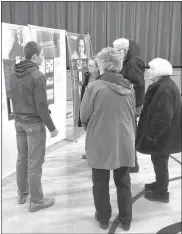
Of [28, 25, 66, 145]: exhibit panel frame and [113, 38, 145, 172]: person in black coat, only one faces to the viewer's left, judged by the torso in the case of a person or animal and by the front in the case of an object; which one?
the person in black coat

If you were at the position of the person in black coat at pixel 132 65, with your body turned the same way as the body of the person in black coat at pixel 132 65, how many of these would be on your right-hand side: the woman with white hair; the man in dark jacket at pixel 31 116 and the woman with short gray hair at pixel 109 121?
0

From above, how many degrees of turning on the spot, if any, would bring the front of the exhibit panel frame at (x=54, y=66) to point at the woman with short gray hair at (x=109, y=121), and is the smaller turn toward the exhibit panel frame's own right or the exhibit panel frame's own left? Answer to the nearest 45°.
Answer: approximately 45° to the exhibit panel frame's own right

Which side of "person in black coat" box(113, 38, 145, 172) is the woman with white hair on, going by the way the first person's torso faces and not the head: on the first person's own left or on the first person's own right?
on the first person's own left

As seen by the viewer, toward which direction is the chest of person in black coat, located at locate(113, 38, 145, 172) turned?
to the viewer's left

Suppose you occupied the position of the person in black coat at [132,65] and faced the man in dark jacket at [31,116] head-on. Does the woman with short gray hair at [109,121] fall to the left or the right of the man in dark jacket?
left

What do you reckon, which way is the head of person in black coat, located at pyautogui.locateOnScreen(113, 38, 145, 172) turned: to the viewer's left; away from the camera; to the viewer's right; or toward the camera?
to the viewer's left

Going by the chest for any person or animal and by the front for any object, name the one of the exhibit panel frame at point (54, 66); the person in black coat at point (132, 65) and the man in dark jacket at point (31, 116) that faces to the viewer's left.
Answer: the person in black coat

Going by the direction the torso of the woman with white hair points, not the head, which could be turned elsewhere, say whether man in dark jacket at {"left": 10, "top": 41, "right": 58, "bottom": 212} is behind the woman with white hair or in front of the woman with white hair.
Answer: in front

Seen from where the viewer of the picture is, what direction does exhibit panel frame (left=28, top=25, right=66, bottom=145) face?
facing the viewer and to the right of the viewer

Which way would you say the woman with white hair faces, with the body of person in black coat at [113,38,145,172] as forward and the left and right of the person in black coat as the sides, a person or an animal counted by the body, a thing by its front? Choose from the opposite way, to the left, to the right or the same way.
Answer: the same way

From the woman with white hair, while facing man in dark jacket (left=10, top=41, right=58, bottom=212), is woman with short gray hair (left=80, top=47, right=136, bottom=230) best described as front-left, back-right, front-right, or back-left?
front-left

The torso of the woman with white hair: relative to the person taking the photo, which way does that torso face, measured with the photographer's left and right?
facing to the left of the viewer

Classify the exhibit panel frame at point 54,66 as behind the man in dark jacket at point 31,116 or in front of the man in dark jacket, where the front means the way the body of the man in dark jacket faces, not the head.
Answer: in front
